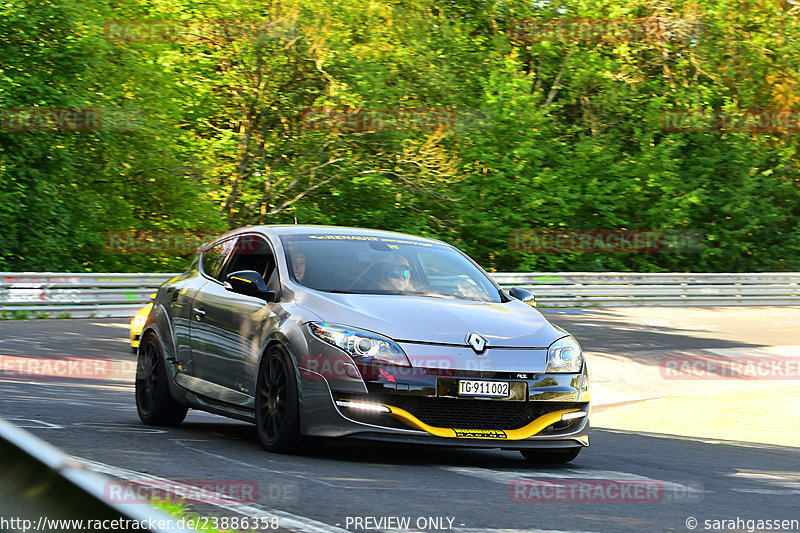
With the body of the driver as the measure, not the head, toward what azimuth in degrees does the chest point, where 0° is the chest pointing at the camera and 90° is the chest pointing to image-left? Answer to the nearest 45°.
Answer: approximately 315°

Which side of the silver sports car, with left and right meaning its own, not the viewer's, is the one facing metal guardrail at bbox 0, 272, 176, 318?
back

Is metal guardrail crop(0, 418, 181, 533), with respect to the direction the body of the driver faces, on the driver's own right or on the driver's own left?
on the driver's own right

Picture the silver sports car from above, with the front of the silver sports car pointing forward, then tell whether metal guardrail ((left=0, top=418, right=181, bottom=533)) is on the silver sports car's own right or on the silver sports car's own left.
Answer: on the silver sports car's own right

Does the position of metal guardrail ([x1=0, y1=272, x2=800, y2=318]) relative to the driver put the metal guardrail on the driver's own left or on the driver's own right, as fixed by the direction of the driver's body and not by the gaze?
on the driver's own left

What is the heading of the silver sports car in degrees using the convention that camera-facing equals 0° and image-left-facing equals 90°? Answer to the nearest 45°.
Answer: approximately 315°

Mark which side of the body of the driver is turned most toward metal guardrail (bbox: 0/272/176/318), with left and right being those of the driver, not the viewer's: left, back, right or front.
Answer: back

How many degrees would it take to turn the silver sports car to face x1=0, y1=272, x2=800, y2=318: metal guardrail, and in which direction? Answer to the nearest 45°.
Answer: approximately 135° to its left

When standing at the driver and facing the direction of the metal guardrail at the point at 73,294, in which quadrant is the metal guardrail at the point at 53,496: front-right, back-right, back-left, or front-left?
back-left
